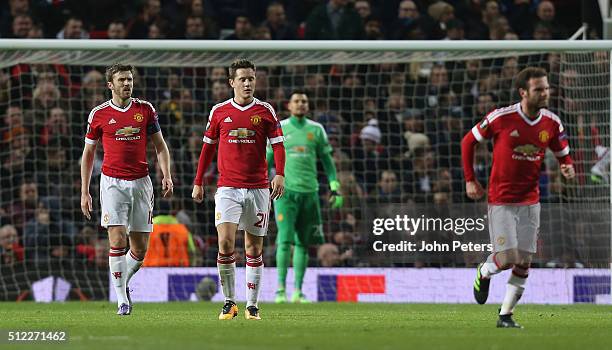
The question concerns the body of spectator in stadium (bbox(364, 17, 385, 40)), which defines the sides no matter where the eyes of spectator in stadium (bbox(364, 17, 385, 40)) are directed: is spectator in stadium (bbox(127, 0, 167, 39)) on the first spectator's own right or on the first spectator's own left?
on the first spectator's own right

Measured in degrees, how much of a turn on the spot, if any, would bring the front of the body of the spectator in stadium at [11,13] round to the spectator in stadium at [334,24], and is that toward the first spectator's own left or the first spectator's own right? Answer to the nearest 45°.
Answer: approximately 90° to the first spectator's own left

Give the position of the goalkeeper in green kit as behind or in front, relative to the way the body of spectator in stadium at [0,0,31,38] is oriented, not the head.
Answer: in front

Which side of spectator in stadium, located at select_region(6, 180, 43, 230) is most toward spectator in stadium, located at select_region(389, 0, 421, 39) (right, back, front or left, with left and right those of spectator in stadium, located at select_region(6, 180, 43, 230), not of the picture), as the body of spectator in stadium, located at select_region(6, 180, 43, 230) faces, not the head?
left

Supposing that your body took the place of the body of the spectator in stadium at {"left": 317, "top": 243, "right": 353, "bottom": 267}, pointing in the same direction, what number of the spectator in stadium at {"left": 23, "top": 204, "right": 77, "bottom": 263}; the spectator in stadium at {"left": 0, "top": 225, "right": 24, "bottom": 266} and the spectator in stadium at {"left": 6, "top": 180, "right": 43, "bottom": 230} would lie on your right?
3

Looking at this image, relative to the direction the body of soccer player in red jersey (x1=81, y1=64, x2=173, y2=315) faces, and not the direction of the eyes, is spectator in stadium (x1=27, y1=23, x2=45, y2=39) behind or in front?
behind

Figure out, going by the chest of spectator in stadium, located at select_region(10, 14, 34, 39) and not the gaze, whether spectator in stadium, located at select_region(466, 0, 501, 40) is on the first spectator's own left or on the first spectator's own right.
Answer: on the first spectator's own left

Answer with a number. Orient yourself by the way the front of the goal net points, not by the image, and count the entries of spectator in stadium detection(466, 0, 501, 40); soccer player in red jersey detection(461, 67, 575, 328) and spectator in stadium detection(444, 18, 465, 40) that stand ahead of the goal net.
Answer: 1
